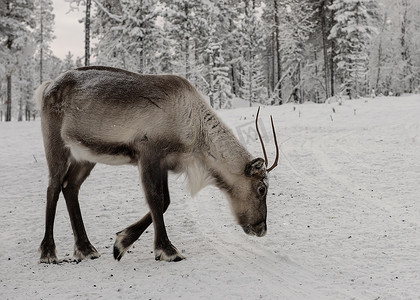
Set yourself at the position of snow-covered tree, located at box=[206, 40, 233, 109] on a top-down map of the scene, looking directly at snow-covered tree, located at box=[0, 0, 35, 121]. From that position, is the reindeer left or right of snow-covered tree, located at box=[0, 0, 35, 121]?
left

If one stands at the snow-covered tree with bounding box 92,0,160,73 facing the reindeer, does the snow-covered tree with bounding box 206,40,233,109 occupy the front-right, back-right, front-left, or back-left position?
back-left

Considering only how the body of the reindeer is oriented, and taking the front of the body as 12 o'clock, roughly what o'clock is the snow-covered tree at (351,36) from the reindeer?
The snow-covered tree is roughly at 10 o'clock from the reindeer.

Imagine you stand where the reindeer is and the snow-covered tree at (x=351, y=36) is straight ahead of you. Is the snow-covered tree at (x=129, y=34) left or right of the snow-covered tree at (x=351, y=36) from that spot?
left

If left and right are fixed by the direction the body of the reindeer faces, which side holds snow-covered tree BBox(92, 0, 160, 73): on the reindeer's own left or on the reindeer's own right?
on the reindeer's own left

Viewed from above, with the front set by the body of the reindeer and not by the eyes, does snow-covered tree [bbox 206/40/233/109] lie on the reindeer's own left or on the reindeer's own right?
on the reindeer's own left

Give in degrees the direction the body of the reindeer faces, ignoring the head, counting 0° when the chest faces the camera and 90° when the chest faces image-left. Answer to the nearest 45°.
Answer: approximately 270°
